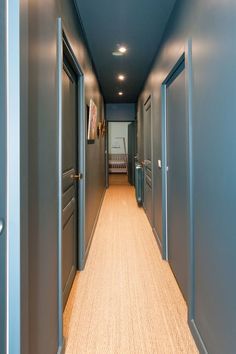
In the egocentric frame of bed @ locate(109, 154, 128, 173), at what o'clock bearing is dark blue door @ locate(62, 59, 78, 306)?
The dark blue door is roughly at 12 o'clock from the bed.

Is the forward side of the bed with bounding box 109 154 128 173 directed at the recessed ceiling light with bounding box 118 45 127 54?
yes

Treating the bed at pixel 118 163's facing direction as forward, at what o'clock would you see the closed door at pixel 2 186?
The closed door is roughly at 12 o'clock from the bed.

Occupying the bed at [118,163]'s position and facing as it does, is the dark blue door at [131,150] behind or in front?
in front

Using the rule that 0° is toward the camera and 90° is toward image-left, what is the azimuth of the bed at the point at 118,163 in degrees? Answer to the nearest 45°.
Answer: approximately 0°

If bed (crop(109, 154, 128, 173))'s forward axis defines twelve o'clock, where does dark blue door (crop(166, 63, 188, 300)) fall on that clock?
The dark blue door is roughly at 12 o'clock from the bed.

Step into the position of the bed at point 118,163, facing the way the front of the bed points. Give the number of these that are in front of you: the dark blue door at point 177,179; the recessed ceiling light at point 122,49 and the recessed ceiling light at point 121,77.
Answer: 3

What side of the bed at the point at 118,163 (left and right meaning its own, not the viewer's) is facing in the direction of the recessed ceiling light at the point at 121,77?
front
